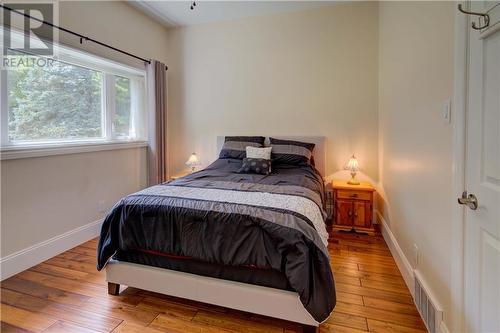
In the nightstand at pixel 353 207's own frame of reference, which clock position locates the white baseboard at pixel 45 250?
The white baseboard is roughly at 2 o'clock from the nightstand.

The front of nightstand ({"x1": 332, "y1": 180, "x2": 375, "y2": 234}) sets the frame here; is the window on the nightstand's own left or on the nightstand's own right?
on the nightstand's own right

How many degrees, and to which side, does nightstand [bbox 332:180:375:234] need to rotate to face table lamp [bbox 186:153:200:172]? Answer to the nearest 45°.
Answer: approximately 90° to its right

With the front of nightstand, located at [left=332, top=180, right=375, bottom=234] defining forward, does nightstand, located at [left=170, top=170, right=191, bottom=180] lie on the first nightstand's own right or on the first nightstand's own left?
on the first nightstand's own right

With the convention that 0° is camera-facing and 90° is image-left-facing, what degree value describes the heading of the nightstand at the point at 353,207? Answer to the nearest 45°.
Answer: approximately 0°

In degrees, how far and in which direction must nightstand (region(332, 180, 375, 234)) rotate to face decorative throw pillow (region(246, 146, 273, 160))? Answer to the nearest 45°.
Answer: approximately 90° to its right

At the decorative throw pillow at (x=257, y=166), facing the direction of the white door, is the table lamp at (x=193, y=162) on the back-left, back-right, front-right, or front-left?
back-right

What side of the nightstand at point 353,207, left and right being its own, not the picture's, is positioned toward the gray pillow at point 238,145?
right
